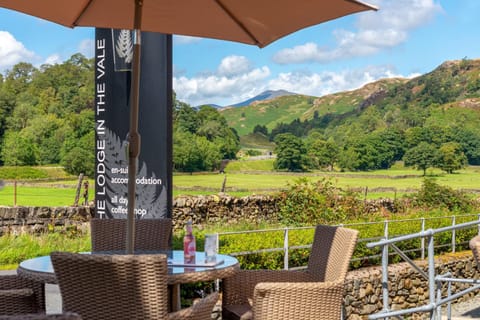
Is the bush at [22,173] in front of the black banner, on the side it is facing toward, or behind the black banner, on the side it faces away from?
behind

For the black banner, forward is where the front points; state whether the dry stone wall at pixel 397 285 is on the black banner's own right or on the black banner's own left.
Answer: on the black banner's own left

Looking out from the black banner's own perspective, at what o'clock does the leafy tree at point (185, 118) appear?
The leafy tree is roughly at 6 o'clock from the black banner.

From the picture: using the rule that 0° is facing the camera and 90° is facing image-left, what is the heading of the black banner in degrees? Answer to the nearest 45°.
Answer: approximately 0°

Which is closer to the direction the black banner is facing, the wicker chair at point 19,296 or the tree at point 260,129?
the wicker chair

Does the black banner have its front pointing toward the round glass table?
yes

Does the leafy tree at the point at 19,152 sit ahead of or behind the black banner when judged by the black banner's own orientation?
behind

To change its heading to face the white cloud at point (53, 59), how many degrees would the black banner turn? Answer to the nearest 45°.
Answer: approximately 180°

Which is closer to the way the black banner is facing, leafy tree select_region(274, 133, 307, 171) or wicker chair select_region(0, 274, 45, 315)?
the wicker chair

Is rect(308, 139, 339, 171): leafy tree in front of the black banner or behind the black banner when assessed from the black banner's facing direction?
behind

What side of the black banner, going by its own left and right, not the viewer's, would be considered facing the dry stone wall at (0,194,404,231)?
back
